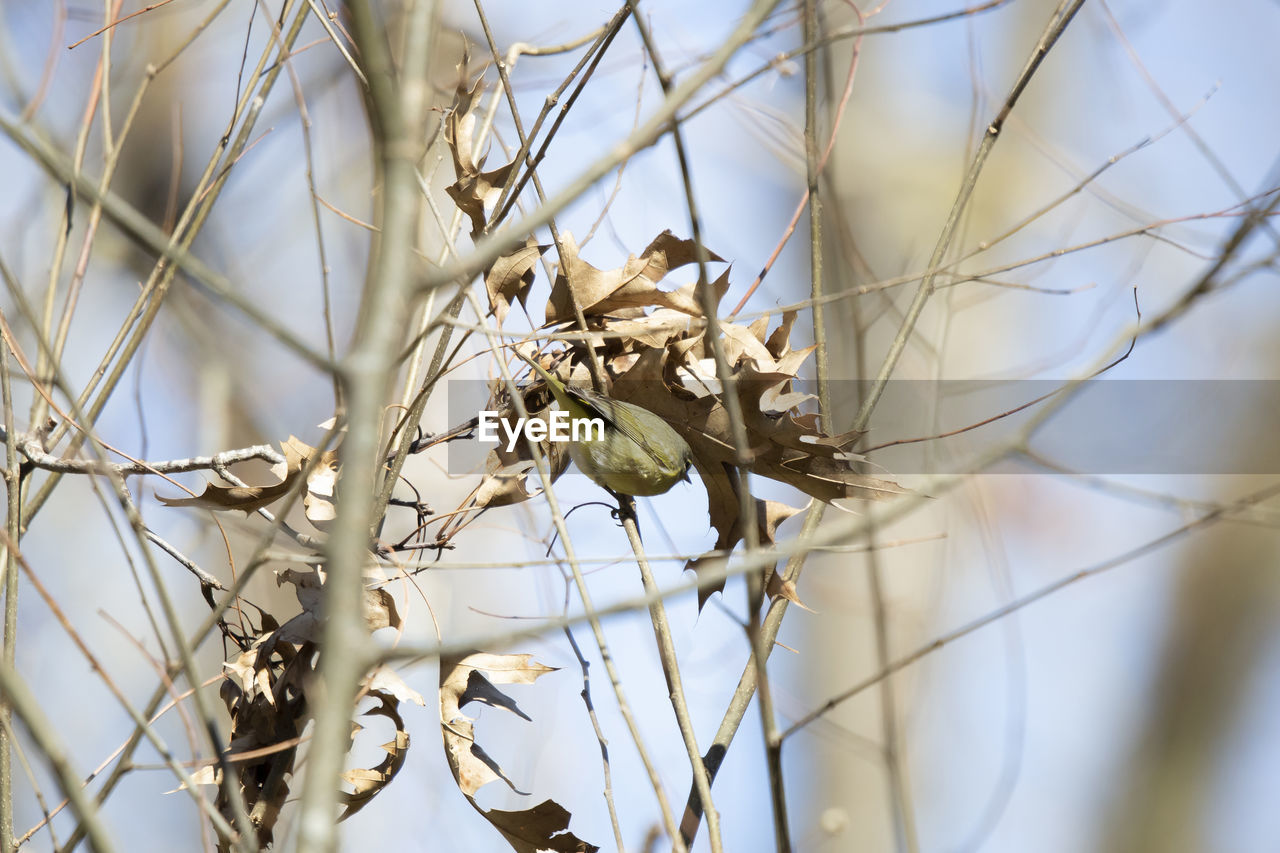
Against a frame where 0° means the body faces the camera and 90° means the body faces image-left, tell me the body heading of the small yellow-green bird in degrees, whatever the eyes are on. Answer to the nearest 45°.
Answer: approximately 270°
